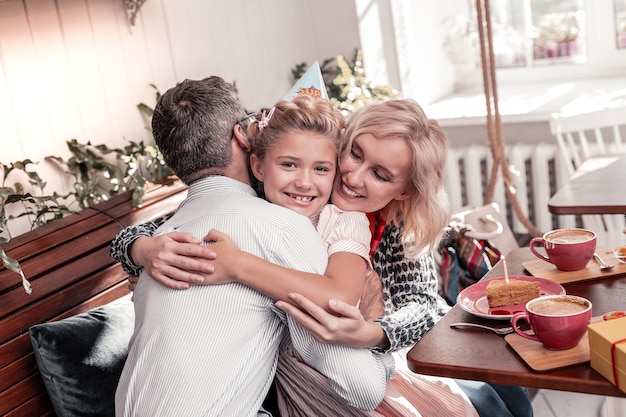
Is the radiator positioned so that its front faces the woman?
yes

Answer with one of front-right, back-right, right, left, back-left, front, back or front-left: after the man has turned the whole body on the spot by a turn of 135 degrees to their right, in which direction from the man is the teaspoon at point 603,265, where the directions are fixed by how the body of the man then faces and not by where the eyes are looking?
left

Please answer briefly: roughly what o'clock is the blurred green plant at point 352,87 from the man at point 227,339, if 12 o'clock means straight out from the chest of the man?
The blurred green plant is roughly at 11 o'clock from the man.

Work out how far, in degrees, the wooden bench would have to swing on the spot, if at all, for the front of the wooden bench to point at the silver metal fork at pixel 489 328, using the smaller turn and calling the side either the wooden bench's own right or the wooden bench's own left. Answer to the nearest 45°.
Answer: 0° — it already faces it

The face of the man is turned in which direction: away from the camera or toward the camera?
away from the camera

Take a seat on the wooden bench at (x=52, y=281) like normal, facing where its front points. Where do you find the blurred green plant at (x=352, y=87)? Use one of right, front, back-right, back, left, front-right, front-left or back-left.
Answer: left

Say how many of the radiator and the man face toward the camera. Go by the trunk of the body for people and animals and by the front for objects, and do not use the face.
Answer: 1

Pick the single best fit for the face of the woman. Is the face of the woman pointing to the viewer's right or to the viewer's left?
to the viewer's left

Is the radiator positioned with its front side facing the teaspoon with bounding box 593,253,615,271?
yes

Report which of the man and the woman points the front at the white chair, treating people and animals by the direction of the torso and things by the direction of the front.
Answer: the man

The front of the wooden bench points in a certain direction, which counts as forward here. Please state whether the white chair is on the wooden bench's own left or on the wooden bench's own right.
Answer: on the wooden bench's own left

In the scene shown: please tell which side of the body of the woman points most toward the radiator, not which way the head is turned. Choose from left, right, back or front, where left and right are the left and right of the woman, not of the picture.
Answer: back

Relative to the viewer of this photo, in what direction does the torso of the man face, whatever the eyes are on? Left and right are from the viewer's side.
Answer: facing away from the viewer and to the right of the viewer

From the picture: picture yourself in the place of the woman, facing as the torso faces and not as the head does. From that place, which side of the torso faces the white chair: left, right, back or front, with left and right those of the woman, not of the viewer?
back
